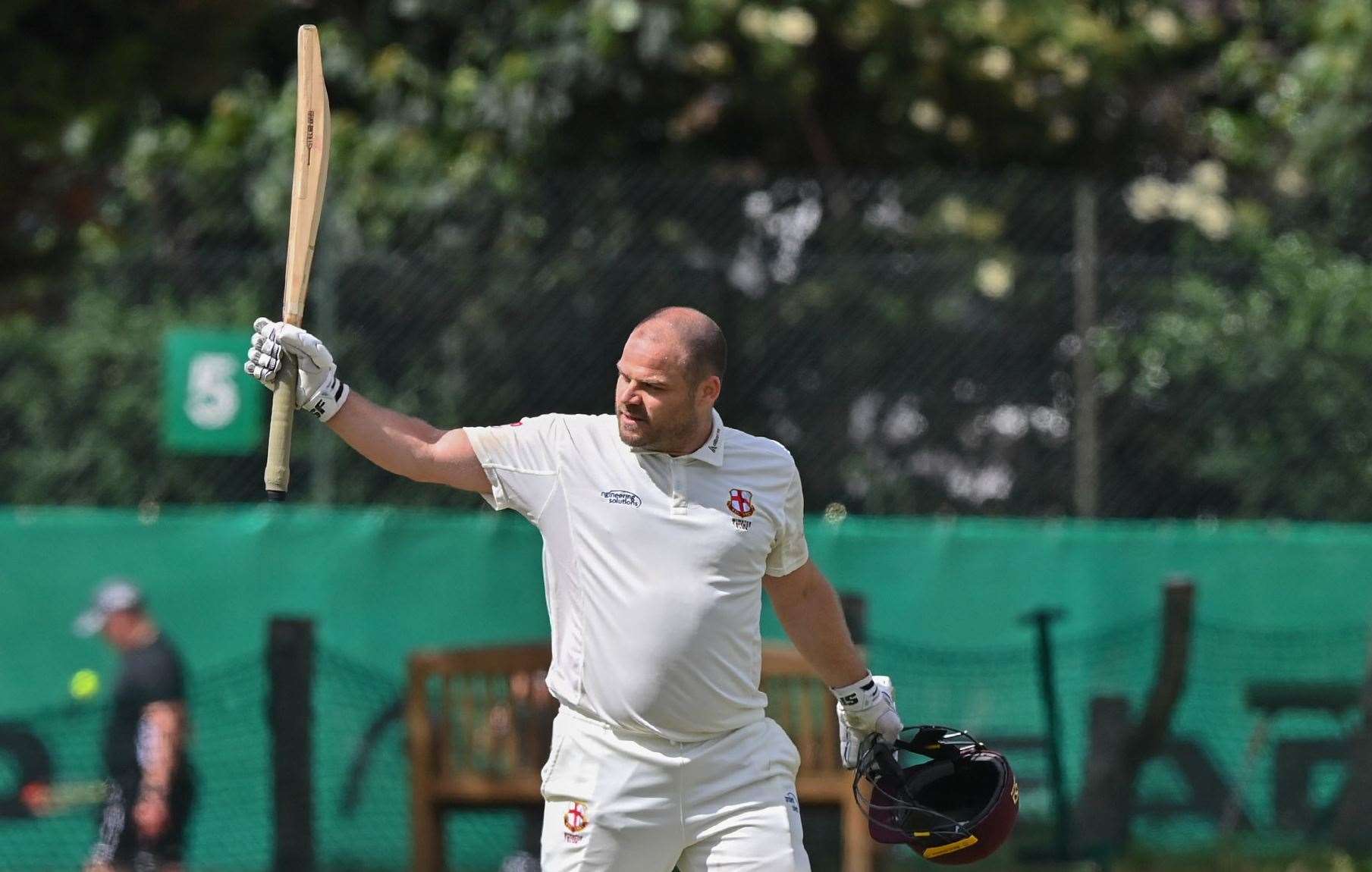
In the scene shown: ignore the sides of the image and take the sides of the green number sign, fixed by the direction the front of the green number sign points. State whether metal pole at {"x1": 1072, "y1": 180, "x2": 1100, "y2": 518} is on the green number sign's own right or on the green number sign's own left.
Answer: on the green number sign's own left

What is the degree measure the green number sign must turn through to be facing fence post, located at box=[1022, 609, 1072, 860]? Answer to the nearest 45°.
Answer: approximately 90° to its left

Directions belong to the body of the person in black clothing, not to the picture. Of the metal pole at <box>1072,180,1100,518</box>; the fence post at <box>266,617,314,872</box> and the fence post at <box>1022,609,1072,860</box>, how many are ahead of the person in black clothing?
0

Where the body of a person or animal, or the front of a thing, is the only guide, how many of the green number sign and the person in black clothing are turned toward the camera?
1

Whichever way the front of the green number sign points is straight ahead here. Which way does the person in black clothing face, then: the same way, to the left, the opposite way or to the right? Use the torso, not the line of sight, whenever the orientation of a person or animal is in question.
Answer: to the right

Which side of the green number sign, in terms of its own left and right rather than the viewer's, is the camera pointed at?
front

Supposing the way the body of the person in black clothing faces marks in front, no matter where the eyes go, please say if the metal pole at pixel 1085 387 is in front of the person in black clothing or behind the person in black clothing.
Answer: behind

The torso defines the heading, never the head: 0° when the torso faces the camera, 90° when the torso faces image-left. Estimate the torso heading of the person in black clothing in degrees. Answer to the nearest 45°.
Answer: approximately 90°

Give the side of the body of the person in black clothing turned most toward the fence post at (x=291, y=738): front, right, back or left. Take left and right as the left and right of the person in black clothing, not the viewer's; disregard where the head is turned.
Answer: back

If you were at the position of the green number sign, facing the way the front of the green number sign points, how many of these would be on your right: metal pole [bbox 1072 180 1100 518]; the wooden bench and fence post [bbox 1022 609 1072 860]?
0

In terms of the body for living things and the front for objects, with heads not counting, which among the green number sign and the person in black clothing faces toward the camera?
the green number sign
